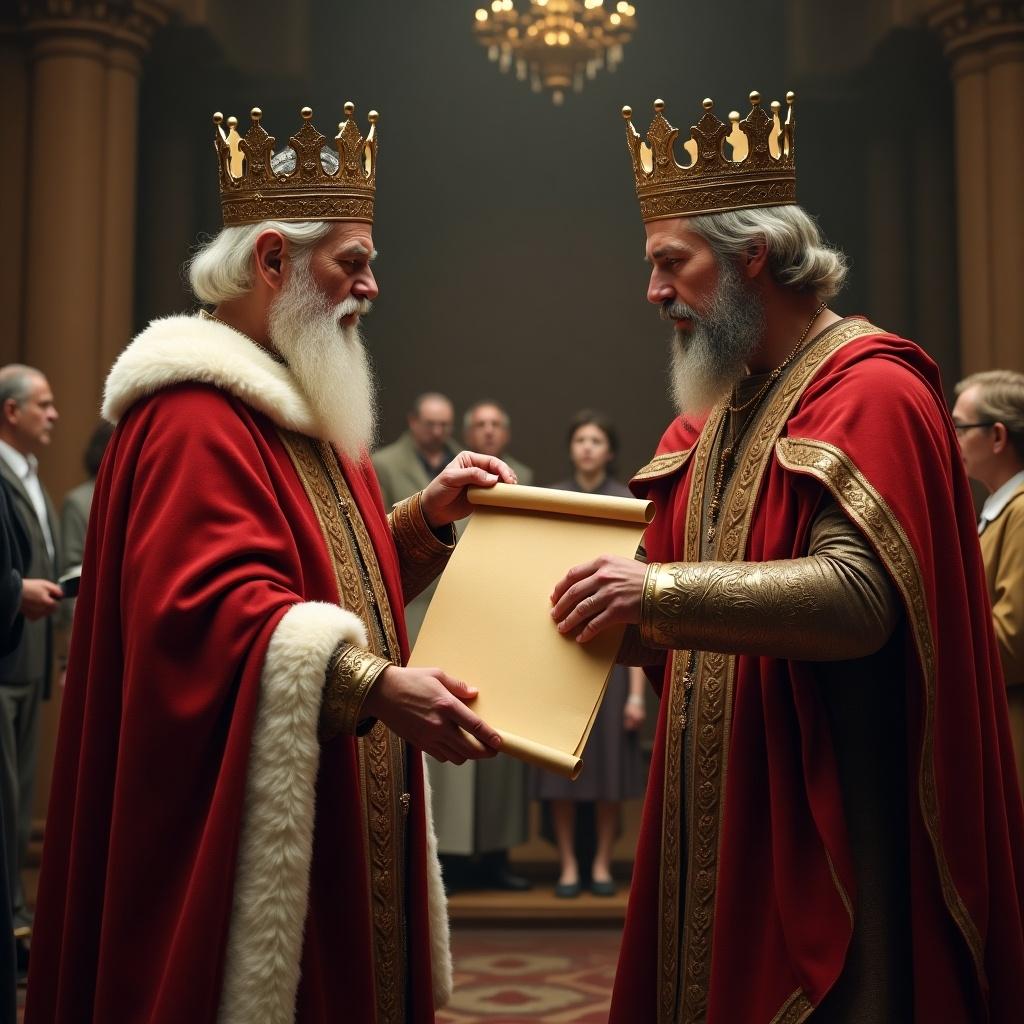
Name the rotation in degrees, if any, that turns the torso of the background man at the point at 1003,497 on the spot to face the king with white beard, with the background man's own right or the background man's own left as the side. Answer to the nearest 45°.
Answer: approximately 45° to the background man's own left

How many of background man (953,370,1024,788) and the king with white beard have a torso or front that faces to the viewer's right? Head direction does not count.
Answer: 1

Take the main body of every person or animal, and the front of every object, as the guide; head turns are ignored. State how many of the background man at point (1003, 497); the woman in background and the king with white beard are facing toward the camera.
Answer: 1

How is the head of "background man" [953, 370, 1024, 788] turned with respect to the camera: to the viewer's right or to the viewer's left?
to the viewer's left

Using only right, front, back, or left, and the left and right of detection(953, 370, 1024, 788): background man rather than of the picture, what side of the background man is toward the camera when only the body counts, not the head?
left

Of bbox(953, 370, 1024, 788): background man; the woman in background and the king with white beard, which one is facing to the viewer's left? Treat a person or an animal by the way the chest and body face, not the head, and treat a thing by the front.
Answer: the background man

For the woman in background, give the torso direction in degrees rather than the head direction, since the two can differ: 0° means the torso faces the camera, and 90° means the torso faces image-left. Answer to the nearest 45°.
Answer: approximately 0°

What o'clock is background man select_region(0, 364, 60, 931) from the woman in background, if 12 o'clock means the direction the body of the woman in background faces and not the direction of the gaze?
The background man is roughly at 2 o'clock from the woman in background.

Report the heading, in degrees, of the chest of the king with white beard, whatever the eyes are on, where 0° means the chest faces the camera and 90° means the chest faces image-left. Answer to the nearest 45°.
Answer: approximately 270°

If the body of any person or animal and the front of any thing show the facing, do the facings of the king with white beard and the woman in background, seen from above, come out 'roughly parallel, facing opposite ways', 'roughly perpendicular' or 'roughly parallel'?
roughly perpendicular
